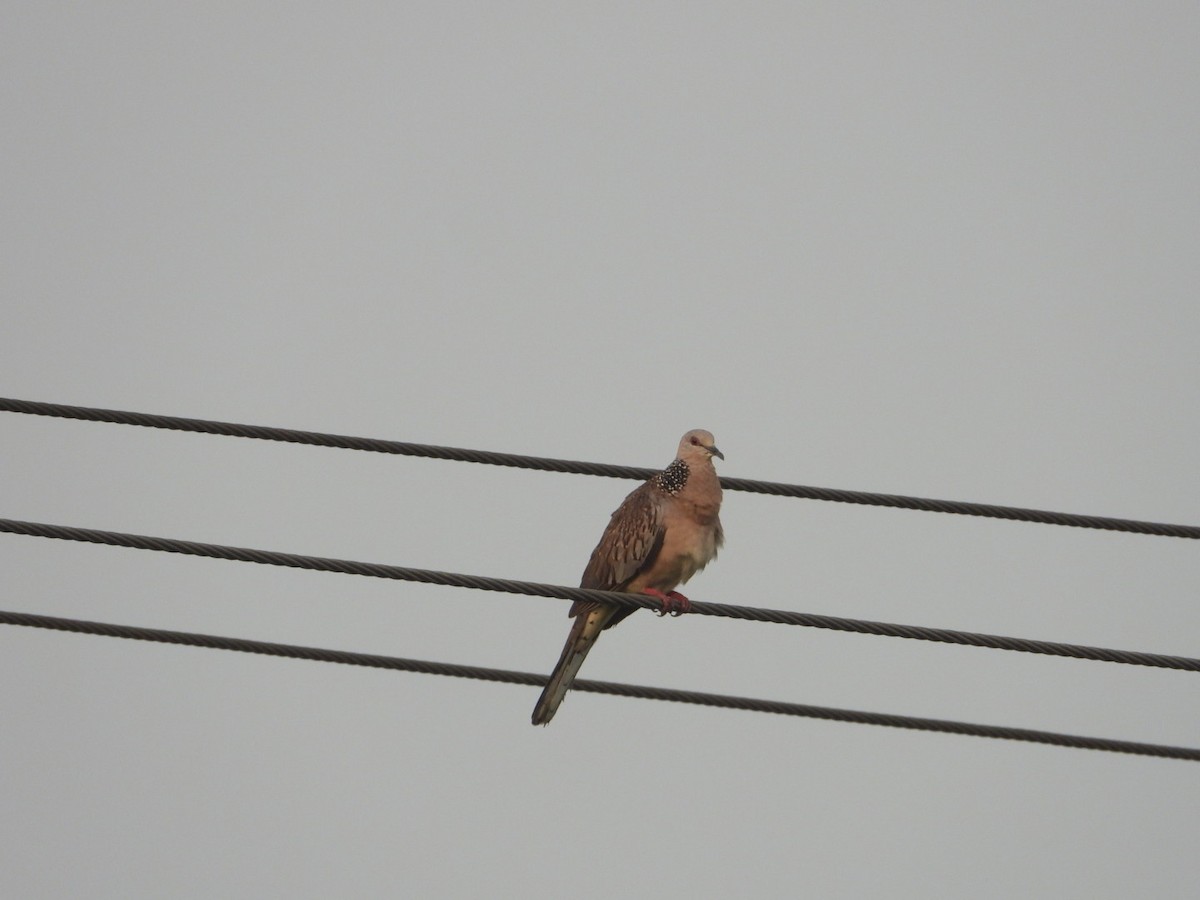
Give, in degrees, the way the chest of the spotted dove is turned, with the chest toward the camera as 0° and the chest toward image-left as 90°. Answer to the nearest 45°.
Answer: approximately 315°
